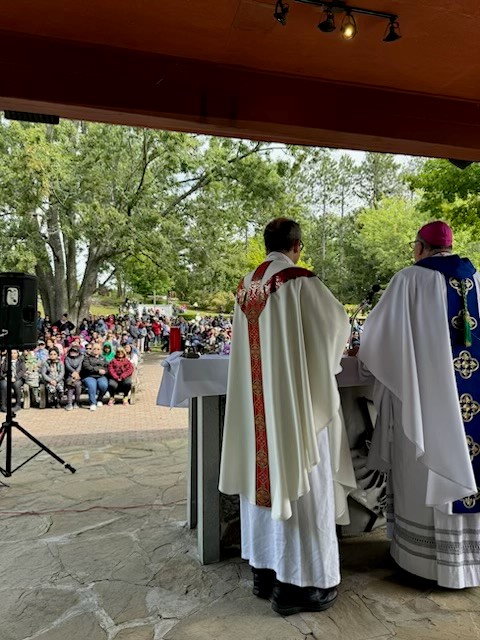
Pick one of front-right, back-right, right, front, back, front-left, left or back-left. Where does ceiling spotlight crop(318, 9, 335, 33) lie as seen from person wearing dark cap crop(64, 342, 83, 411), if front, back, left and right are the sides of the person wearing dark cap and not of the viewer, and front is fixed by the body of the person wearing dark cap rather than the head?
front

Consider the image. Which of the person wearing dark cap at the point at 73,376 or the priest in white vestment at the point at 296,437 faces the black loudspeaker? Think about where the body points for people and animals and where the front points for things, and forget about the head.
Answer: the person wearing dark cap

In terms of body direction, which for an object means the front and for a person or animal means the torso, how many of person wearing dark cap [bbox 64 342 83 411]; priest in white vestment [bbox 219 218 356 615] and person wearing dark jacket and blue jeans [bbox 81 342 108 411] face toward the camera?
2

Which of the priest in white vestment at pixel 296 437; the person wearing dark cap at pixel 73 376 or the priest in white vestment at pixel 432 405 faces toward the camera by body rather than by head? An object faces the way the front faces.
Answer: the person wearing dark cap

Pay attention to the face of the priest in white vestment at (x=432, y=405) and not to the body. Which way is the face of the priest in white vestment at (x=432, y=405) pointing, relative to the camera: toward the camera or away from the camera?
away from the camera

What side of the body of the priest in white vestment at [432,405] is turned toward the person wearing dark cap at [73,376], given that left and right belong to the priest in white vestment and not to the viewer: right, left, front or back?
front

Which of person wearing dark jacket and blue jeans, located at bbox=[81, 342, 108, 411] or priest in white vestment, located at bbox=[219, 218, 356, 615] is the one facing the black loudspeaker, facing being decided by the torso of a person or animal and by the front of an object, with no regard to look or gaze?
the person wearing dark jacket and blue jeans

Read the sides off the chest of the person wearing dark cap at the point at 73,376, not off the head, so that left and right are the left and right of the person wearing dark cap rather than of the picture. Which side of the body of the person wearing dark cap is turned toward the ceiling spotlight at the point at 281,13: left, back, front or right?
front

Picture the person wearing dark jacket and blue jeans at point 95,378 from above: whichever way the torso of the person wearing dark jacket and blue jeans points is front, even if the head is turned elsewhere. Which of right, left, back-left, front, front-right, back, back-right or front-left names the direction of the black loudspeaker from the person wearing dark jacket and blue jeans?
front

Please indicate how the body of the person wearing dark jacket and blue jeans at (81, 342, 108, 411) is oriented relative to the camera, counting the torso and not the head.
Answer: toward the camera

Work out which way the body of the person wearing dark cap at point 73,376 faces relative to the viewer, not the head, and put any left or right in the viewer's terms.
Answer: facing the viewer

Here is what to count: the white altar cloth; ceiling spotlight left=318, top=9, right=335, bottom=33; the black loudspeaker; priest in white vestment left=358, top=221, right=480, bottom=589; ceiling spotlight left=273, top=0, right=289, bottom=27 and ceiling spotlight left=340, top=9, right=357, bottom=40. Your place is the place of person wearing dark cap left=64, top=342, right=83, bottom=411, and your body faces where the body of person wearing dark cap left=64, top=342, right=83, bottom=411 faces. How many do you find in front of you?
6
